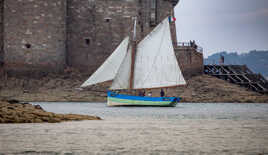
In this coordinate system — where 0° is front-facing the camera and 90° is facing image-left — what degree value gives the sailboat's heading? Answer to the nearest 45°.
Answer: approximately 90°

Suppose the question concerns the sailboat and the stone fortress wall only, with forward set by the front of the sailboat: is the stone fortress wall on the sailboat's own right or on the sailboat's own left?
on the sailboat's own right
